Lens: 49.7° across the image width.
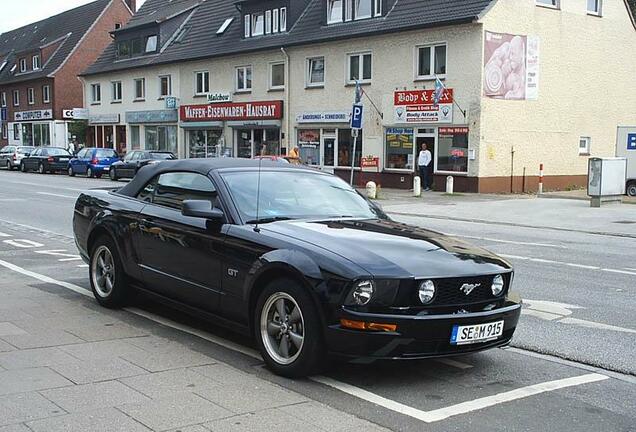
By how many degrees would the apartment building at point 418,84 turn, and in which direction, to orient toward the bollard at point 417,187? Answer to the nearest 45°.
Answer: approximately 45° to its left

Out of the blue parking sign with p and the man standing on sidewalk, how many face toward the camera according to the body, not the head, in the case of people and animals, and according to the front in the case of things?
2

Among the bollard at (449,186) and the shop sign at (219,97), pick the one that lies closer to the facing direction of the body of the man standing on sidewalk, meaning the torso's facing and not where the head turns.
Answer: the bollard

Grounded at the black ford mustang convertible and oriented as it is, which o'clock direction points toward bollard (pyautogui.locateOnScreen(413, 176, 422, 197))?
The bollard is roughly at 8 o'clock from the black ford mustang convertible.

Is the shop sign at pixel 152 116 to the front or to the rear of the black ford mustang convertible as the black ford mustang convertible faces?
to the rear

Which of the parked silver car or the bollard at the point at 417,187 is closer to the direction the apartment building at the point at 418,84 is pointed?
the bollard

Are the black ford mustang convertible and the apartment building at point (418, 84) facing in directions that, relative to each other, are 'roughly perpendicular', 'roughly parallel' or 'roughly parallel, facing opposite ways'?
roughly perpendicular

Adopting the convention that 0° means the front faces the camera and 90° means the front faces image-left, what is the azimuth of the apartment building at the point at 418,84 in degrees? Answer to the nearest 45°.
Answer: approximately 45°

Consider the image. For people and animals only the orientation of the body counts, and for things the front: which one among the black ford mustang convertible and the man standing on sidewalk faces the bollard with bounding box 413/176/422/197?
the man standing on sidewalk

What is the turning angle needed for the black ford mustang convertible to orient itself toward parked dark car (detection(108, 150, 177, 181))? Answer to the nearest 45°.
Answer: approximately 135° to its left

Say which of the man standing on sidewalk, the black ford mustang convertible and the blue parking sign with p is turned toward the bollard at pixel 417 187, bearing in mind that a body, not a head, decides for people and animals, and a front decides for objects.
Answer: the man standing on sidewalk

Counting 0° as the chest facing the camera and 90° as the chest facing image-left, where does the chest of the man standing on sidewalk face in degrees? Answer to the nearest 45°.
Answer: approximately 0°
